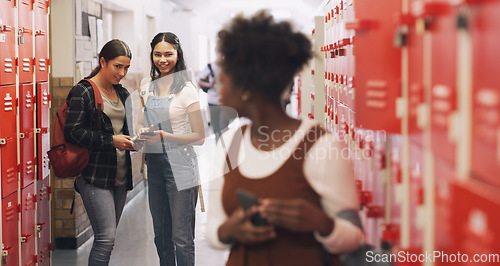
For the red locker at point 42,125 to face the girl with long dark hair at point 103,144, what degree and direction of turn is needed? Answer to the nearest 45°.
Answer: approximately 45° to its right

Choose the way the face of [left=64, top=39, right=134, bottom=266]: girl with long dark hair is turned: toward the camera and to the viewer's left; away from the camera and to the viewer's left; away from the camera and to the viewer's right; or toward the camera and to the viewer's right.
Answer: toward the camera and to the viewer's right

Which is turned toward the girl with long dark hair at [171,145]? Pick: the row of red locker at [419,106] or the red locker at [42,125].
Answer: the red locker

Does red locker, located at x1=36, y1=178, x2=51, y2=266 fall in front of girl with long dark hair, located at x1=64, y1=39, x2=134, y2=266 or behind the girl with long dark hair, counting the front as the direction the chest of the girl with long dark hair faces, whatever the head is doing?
behind

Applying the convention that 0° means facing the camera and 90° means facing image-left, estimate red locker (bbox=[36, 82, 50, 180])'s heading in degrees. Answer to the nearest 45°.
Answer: approximately 315°

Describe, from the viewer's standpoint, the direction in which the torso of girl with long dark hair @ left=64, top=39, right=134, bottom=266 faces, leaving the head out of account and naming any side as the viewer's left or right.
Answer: facing the viewer and to the right of the viewer

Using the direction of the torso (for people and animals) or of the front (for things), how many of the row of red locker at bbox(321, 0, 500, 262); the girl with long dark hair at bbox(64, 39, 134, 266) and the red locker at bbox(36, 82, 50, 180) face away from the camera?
0

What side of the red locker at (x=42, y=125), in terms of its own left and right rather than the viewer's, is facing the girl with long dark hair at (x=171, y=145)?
front

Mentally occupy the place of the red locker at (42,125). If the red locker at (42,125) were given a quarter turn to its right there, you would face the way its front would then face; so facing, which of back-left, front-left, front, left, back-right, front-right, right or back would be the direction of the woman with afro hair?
front-left

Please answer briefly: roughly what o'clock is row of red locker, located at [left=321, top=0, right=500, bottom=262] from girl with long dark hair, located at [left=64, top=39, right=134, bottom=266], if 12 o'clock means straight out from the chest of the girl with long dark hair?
The row of red locker is roughly at 1 o'clock from the girl with long dark hair.
